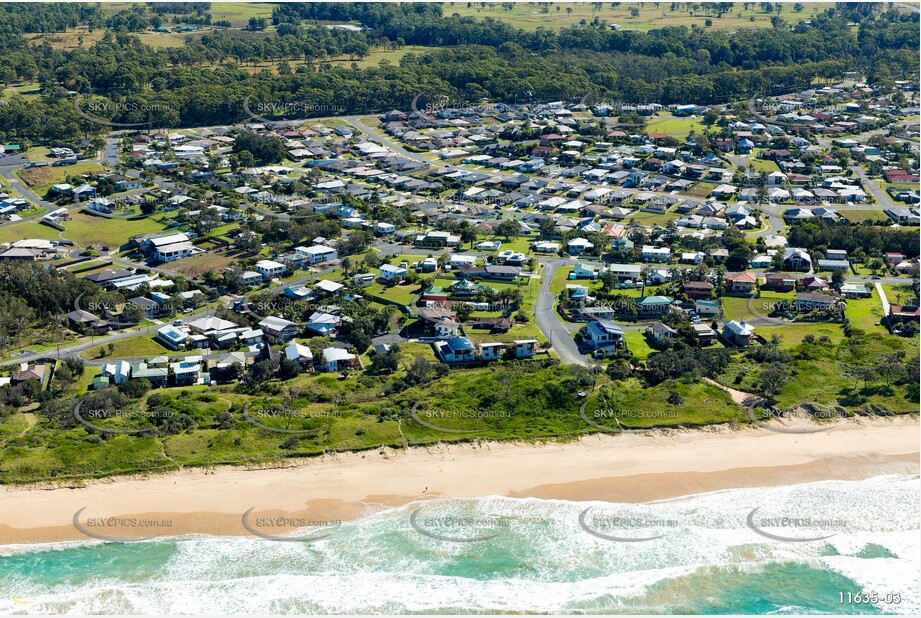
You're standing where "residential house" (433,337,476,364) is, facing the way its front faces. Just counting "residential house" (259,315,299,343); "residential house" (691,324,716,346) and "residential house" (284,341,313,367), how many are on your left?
1

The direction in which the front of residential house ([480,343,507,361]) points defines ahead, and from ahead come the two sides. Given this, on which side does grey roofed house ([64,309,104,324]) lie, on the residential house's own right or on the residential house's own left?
on the residential house's own right

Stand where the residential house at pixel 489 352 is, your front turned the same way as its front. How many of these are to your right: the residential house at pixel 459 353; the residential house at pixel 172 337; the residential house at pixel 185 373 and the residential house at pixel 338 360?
4

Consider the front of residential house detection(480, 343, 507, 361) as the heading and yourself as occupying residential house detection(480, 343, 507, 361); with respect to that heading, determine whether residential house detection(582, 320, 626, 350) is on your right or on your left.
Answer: on your left

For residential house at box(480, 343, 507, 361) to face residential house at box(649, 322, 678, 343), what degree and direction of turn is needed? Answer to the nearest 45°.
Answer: approximately 90° to its left

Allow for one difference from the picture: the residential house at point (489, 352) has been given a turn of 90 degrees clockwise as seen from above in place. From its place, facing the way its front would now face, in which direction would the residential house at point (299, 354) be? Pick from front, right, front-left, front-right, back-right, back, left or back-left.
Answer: front

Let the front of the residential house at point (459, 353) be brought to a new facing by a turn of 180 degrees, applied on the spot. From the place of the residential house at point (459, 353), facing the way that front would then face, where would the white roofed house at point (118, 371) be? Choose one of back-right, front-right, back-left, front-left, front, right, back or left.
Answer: left

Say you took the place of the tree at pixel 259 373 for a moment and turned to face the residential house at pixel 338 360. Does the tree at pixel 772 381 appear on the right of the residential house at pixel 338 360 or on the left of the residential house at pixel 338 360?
right

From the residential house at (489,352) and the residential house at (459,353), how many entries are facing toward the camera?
2

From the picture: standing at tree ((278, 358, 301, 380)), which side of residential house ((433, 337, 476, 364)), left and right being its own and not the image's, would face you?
right

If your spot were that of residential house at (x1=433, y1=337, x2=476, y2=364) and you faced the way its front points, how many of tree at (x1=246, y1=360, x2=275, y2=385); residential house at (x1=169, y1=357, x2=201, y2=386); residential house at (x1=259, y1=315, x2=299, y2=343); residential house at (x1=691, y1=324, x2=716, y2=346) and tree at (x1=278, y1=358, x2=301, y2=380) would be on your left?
1

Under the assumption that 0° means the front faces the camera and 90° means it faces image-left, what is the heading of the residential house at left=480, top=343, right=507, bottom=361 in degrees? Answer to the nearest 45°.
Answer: approximately 0°

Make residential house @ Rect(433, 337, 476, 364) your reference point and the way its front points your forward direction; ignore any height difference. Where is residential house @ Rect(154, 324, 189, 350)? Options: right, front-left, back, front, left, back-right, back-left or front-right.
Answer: right
